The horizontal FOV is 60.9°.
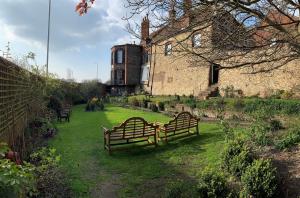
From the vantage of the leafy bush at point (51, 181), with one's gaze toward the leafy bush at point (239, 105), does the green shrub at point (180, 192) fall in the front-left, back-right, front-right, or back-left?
front-right

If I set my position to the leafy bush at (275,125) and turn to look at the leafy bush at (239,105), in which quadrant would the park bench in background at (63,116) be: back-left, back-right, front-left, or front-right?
front-left

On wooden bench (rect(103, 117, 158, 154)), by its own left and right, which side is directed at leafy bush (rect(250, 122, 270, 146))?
right

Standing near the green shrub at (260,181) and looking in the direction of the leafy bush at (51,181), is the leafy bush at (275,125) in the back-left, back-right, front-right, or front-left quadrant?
back-right

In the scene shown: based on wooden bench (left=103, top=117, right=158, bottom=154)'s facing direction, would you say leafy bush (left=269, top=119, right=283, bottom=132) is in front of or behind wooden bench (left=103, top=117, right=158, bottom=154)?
behind

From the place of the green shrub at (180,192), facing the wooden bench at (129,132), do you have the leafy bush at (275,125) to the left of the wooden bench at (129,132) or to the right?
right

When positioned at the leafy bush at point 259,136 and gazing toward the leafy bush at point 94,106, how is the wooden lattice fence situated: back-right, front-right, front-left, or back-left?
front-left
